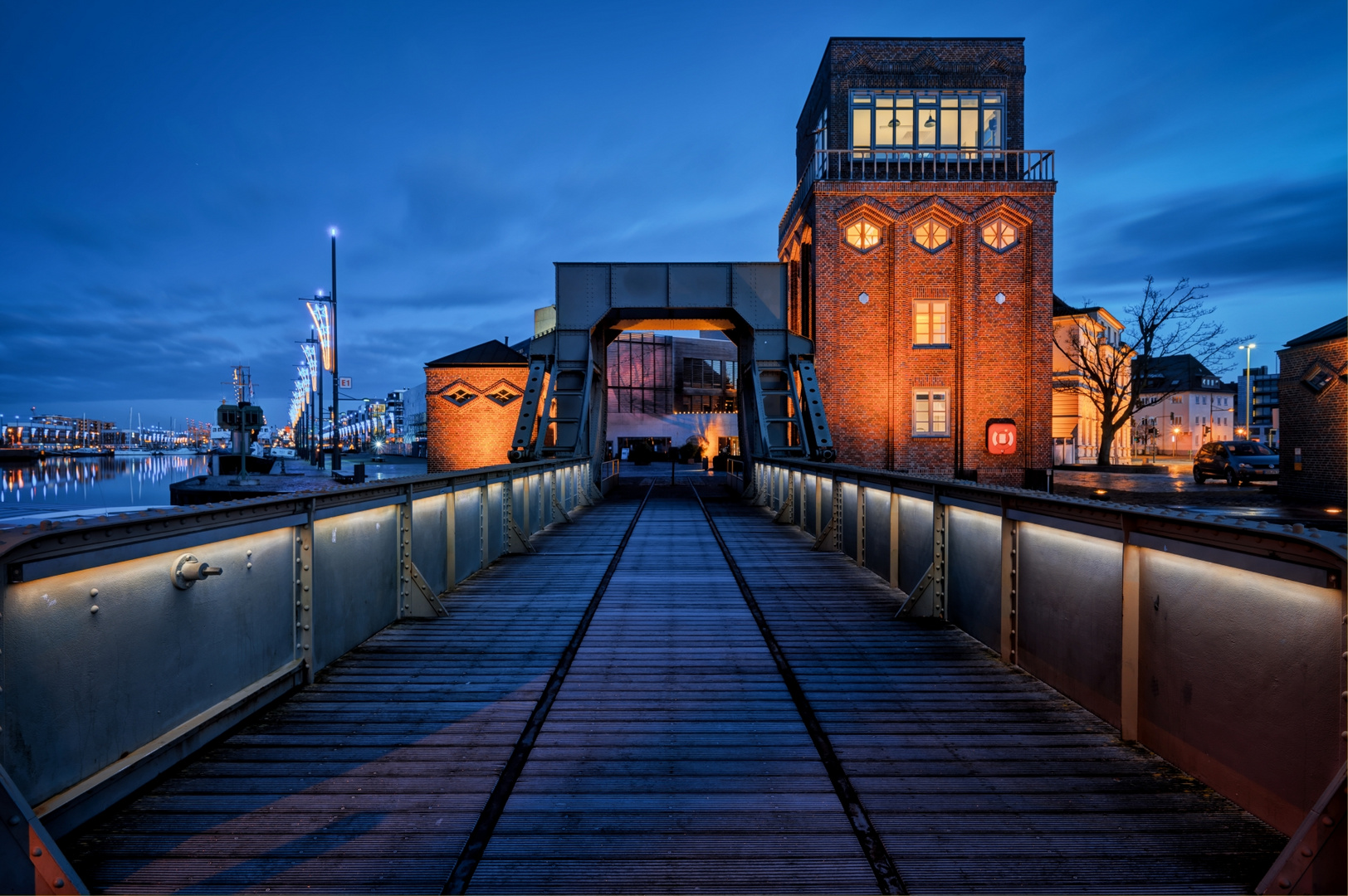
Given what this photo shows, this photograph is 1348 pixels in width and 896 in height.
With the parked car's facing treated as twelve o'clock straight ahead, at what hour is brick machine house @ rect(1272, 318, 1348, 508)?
The brick machine house is roughly at 1 o'clock from the parked car.

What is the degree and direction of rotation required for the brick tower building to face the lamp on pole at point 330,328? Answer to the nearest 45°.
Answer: approximately 90° to its right

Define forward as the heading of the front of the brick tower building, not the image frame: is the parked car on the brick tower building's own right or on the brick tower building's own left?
on the brick tower building's own left

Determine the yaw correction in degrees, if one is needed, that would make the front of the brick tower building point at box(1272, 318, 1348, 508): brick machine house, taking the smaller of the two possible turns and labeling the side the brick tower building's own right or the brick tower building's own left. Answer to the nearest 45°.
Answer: approximately 90° to the brick tower building's own left

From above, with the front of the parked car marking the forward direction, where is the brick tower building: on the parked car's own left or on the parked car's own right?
on the parked car's own right

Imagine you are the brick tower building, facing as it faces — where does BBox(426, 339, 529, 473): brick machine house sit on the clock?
The brick machine house is roughly at 3 o'clock from the brick tower building.

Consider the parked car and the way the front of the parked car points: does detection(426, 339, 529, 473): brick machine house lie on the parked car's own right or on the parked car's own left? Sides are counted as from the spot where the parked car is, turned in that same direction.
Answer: on the parked car's own right

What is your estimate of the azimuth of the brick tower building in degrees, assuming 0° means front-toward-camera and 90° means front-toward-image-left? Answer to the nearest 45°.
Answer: approximately 0°

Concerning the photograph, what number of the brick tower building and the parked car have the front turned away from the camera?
0

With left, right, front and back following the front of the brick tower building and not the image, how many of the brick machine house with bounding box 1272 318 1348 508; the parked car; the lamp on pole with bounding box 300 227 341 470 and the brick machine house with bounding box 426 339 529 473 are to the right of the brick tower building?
2
